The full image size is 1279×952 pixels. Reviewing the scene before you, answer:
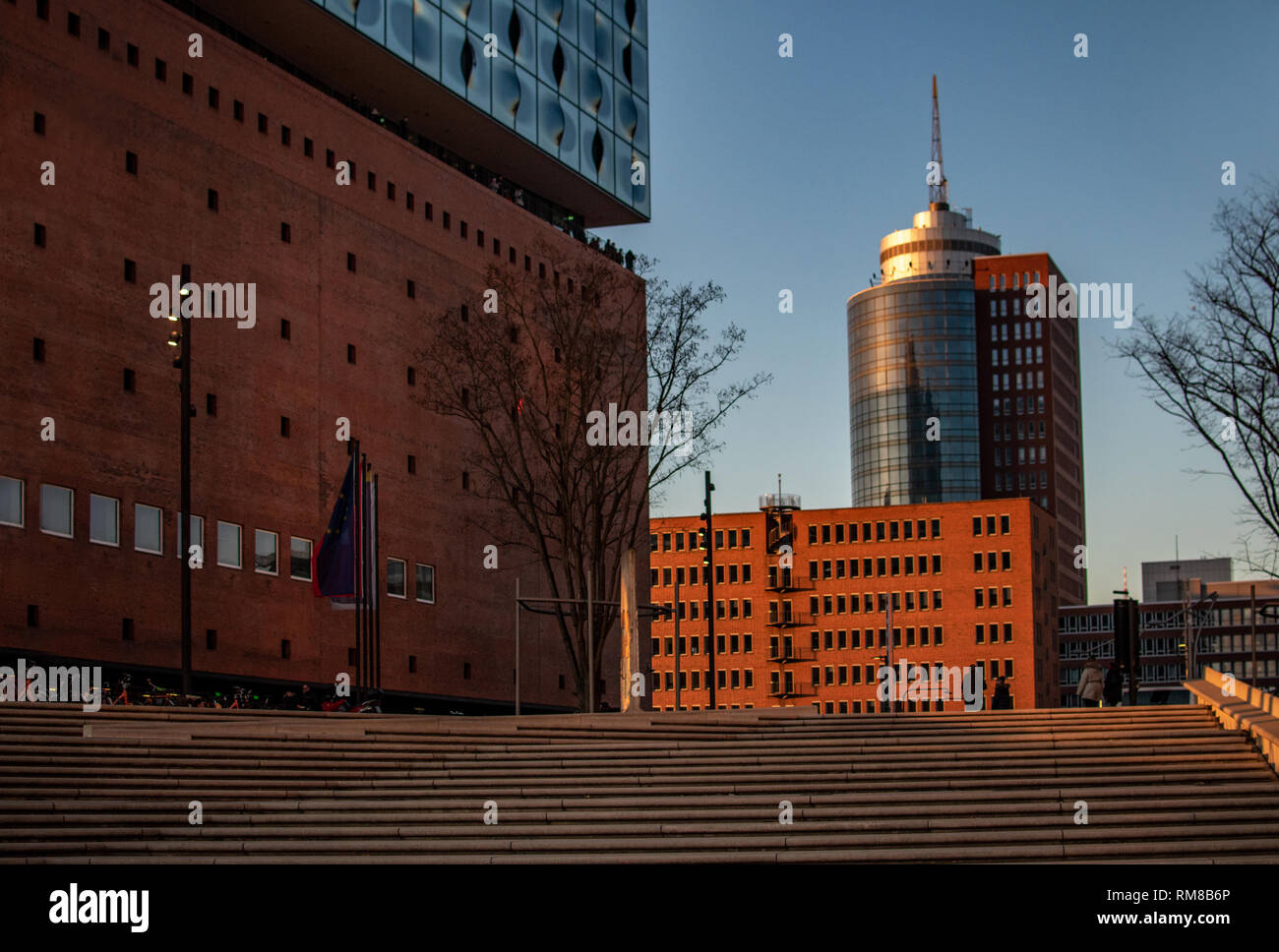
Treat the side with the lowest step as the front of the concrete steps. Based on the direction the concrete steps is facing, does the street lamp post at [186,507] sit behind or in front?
behind

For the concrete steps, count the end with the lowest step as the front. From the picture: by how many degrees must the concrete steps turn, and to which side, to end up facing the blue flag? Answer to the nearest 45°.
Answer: approximately 180°

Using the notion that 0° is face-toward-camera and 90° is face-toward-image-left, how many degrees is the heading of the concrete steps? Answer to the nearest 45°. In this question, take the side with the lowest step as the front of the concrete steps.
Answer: approximately 0°

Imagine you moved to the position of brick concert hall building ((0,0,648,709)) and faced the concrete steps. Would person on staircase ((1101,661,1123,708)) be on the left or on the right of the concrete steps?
left
